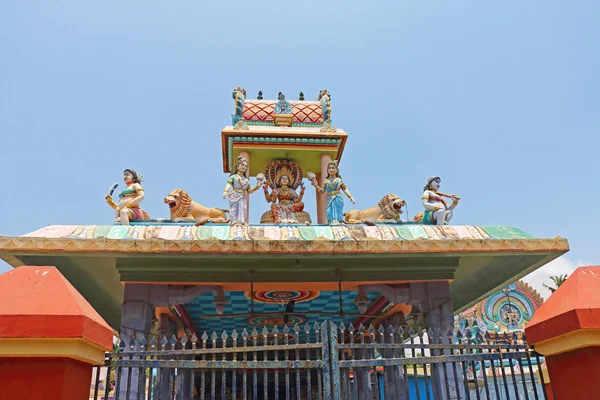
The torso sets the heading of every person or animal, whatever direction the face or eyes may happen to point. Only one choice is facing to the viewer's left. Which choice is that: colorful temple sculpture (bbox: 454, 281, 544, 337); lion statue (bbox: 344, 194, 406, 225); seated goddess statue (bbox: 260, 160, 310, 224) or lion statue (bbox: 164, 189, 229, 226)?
lion statue (bbox: 164, 189, 229, 226)

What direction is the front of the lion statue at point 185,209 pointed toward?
to the viewer's left

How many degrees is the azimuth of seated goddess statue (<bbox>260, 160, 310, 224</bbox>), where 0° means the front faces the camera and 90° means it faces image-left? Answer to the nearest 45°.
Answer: approximately 0°

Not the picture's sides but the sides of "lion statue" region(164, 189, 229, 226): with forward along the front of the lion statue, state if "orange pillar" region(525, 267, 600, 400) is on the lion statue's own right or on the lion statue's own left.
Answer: on the lion statue's own left

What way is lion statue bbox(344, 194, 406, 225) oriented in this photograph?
to the viewer's right

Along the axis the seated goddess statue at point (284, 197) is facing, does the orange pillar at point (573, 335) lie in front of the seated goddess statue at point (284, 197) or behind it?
in front

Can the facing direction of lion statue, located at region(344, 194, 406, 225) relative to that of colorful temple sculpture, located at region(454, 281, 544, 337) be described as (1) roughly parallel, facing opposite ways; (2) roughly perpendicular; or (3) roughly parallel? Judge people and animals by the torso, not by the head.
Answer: roughly perpendicular

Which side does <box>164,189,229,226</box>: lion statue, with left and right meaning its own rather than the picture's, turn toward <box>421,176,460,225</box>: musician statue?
back

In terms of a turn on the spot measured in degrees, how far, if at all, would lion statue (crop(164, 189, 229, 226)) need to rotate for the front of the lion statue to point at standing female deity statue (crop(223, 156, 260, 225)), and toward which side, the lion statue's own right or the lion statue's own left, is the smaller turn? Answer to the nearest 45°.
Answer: approximately 135° to the lion statue's own left

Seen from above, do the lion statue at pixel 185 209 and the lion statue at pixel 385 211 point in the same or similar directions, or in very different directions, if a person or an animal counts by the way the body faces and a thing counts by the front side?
very different directions
